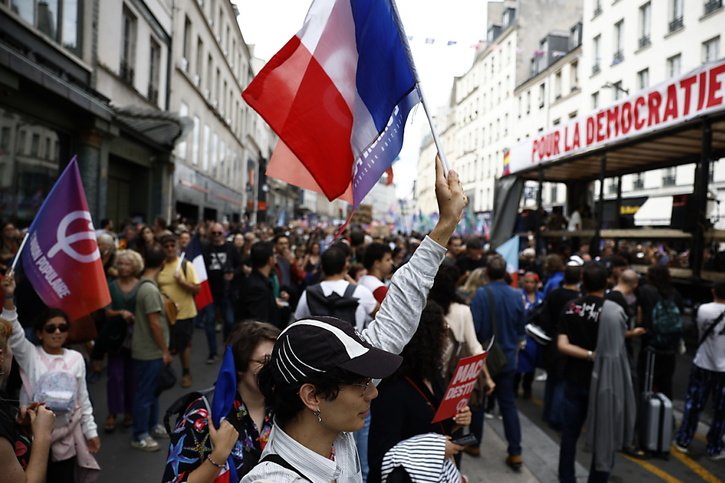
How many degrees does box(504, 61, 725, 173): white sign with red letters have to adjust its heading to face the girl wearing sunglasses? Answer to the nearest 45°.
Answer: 0° — it already faces them

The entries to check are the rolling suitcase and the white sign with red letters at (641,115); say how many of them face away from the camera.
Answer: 0

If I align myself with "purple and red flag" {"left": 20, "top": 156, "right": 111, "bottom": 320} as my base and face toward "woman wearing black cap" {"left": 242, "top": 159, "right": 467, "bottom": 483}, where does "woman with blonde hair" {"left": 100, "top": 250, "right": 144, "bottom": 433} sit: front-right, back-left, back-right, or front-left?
back-left

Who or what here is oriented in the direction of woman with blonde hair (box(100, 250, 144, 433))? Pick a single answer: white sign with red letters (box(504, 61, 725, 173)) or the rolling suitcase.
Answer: the white sign with red letters

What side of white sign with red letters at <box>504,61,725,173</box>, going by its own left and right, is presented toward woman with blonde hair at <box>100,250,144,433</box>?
front

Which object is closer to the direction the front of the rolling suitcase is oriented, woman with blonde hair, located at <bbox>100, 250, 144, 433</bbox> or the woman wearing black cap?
the woman wearing black cap

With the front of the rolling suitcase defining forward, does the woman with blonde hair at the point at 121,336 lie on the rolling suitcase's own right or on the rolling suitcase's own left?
on the rolling suitcase's own right

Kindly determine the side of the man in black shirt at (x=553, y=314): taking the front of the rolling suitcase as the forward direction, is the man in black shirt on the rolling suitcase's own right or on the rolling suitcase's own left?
on the rolling suitcase's own right

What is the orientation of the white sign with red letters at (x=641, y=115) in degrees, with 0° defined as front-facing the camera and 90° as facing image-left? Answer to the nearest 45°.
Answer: approximately 45°

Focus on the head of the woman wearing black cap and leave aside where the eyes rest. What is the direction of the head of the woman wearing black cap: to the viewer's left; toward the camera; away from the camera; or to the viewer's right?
to the viewer's right
